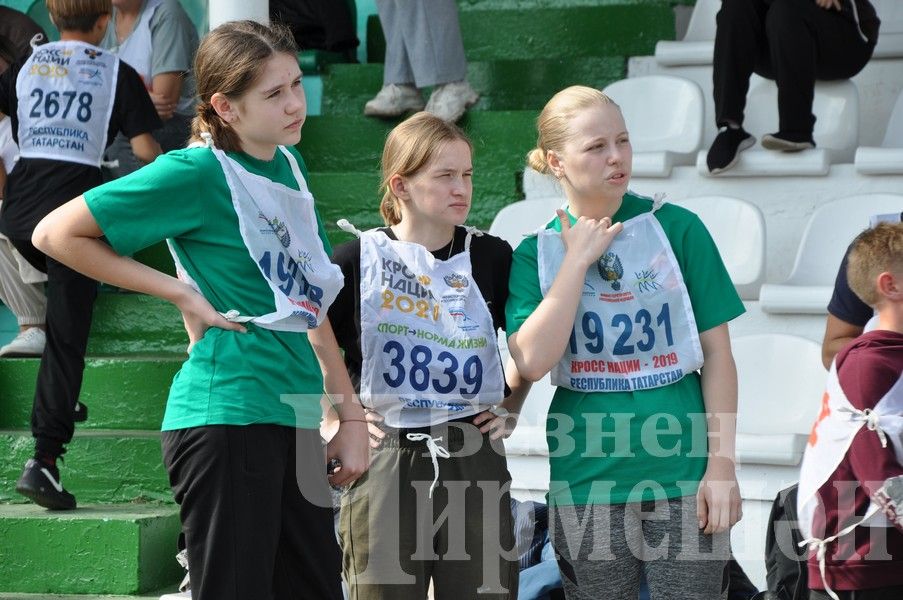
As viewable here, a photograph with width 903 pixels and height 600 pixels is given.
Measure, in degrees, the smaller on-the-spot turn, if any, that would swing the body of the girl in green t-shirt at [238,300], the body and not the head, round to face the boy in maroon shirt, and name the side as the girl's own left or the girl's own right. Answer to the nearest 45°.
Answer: approximately 45° to the girl's own left

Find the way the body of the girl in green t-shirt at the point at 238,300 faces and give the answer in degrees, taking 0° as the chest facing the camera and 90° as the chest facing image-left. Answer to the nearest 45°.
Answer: approximately 315°

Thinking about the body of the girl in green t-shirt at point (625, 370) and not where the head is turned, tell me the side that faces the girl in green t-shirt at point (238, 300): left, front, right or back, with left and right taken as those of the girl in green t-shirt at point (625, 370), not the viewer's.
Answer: right

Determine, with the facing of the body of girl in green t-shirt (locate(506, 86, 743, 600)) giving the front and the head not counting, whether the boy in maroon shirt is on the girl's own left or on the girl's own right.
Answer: on the girl's own left
